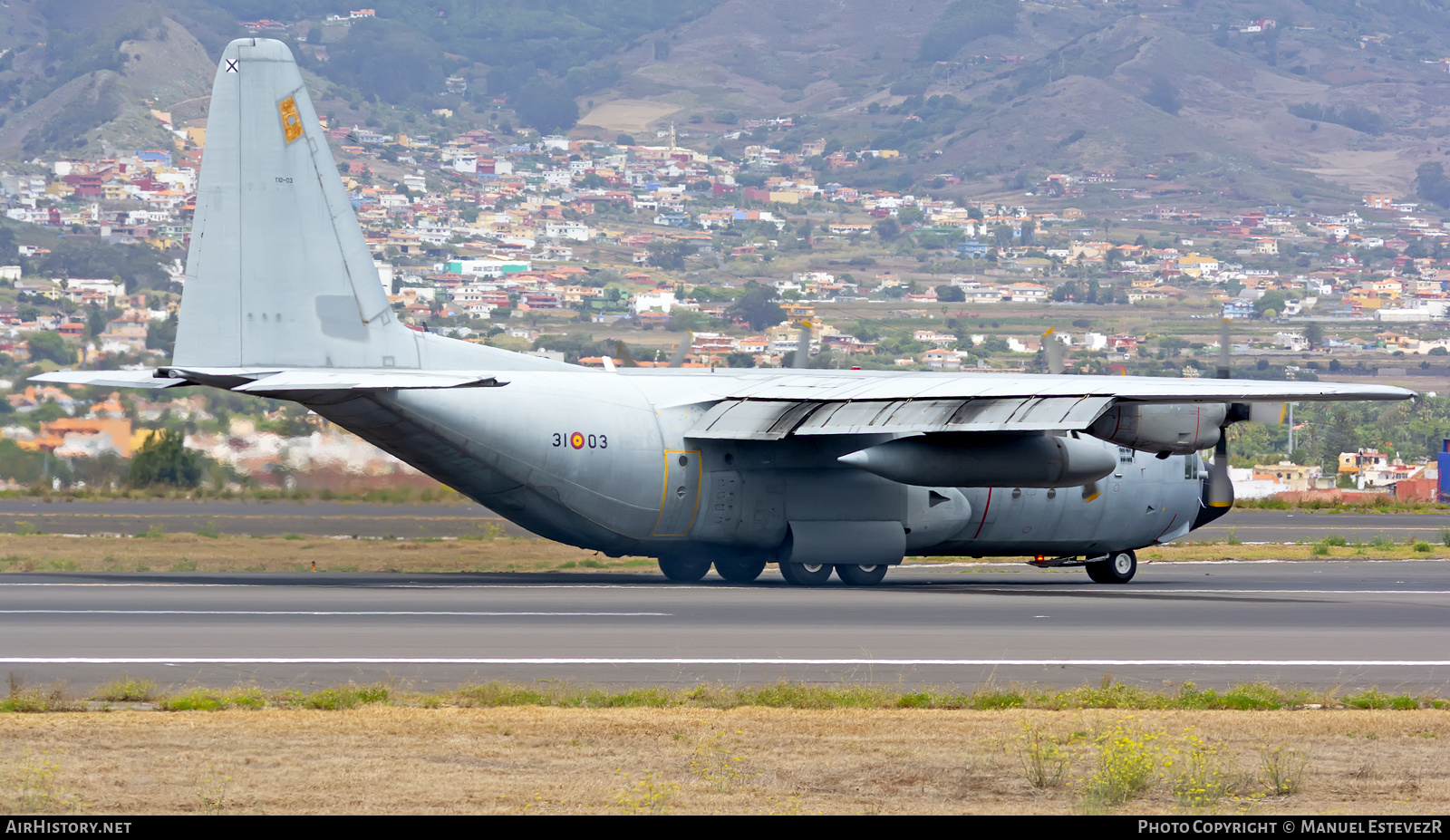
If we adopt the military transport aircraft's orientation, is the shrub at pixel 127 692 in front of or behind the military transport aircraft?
behind

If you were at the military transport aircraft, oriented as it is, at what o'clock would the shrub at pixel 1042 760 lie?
The shrub is roughly at 4 o'clock from the military transport aircraft.

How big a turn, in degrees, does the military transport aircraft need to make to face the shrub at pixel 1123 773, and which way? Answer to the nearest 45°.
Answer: approximately 135° to its right

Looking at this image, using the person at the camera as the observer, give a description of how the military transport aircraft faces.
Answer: facing away from the viewer and to the right of the viewer

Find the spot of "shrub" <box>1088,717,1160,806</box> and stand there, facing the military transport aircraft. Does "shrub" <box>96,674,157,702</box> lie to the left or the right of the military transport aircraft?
left

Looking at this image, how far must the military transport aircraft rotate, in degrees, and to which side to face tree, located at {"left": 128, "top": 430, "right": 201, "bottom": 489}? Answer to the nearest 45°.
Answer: approximately 90° to its left

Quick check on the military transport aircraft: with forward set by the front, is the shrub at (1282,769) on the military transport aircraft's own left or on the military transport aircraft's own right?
on the military transport aircraft's own right

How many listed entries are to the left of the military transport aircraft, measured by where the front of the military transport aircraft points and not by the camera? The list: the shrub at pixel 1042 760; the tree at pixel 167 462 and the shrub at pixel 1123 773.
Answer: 1

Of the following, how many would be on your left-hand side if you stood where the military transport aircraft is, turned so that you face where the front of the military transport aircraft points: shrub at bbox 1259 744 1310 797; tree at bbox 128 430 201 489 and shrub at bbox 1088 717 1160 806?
1
